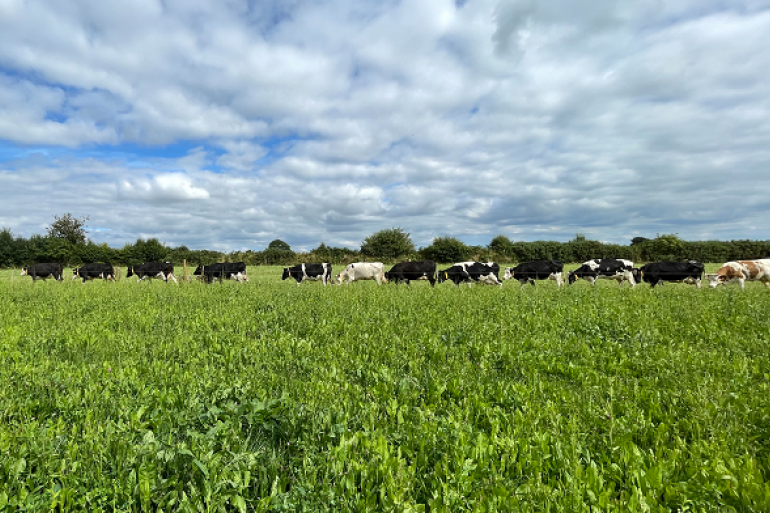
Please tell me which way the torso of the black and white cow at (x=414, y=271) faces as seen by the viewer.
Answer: to the viewer's left

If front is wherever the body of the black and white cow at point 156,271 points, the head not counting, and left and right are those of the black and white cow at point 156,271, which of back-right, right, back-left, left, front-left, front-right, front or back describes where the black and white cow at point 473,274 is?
back-left

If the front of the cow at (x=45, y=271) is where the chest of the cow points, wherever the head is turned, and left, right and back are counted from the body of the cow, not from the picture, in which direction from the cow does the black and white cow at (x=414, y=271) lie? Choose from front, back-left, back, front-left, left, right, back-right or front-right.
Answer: back-left

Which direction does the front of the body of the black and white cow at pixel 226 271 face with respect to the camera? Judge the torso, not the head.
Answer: to the viewer's left

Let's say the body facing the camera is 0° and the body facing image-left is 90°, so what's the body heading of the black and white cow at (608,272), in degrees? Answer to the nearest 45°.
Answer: approximately 90°

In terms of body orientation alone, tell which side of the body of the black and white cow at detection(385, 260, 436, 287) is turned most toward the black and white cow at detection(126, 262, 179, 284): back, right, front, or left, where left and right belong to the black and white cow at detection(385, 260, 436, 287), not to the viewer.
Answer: front

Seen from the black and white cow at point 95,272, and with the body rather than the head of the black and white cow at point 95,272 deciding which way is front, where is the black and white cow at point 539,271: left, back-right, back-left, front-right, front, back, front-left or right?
back-left

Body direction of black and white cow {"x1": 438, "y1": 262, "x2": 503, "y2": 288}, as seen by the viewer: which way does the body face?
to the viewer's left

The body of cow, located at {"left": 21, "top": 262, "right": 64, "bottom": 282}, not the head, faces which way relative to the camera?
to the viewer's left

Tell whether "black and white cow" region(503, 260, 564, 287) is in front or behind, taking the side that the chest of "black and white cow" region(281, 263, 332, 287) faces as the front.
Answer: behind

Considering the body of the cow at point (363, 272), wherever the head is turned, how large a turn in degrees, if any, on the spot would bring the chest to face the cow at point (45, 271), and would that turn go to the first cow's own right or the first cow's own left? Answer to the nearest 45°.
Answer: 0° — it already faces it

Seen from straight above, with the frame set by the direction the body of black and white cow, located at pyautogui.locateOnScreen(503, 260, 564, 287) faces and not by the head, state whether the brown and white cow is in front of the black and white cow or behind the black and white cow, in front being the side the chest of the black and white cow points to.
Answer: behind

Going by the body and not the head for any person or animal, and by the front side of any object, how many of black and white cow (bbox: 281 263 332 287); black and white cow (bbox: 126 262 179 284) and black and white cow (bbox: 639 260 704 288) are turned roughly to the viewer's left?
3

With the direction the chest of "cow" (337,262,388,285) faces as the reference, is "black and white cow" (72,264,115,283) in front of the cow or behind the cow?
in front

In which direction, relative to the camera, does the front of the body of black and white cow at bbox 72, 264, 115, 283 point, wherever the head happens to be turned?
to the viewer's left

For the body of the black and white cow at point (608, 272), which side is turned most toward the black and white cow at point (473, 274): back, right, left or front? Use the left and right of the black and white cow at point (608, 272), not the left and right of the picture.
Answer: front

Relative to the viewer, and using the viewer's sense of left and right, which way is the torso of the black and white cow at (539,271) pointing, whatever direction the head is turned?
facing to the left of the viewer

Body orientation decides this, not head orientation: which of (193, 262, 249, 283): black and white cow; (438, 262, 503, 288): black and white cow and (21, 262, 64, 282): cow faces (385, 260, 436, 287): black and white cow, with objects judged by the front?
(438, 262, 503, 288): black and white cow

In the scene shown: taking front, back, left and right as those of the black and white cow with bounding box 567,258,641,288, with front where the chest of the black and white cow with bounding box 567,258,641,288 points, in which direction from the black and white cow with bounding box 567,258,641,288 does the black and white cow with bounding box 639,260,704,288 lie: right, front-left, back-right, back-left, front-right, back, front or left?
back
